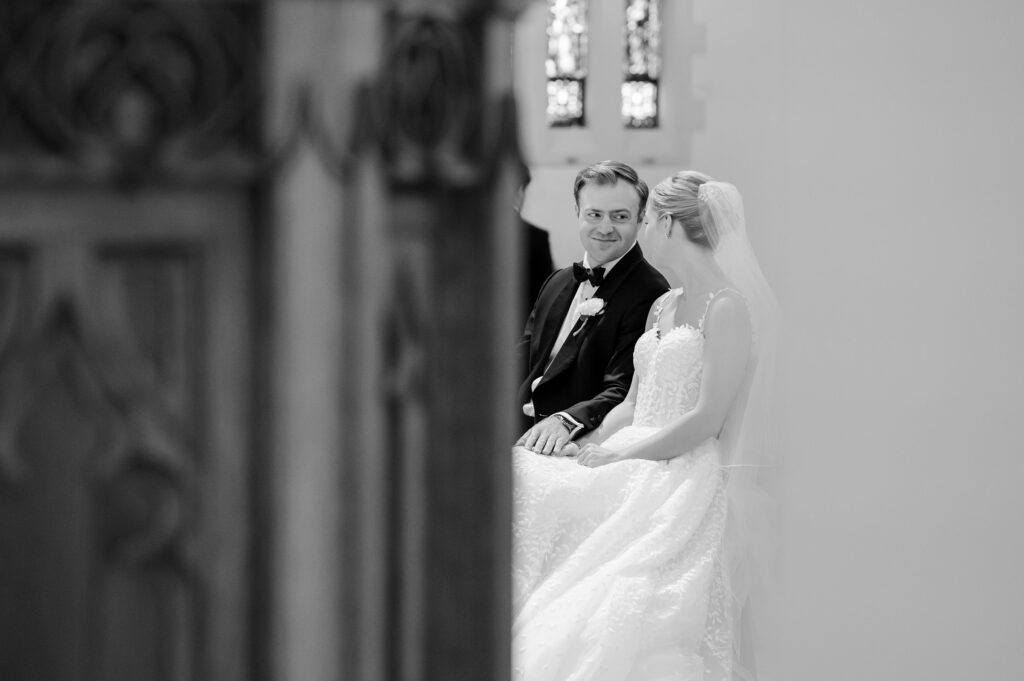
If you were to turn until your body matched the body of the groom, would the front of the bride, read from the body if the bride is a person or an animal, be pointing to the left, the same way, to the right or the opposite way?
the same way

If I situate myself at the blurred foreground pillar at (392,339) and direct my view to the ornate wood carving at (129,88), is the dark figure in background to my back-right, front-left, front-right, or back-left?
back-right

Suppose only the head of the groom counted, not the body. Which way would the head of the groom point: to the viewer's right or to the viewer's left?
to the viewer's right

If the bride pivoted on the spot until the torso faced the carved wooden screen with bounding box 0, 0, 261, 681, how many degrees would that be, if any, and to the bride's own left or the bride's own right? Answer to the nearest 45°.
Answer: approximately 45° to the bride's own left

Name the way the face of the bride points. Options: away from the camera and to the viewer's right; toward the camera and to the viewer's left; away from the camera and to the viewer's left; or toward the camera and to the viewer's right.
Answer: away from the camera and to the viewer's left

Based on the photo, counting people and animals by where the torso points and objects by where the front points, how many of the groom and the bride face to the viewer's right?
0

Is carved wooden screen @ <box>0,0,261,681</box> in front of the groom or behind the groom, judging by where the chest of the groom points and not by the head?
in front

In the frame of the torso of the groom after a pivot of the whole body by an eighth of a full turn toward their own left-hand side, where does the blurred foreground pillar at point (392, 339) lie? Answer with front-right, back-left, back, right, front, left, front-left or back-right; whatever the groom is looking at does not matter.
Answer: front

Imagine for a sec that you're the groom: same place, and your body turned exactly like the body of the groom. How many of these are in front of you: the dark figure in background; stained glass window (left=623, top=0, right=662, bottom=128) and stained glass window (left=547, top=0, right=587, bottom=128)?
0

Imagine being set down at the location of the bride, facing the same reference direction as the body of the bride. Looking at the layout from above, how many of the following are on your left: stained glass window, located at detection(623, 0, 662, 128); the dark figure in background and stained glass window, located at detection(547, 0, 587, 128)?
0

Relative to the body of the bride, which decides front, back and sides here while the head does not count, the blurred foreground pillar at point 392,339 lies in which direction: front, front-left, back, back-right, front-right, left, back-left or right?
front-left
